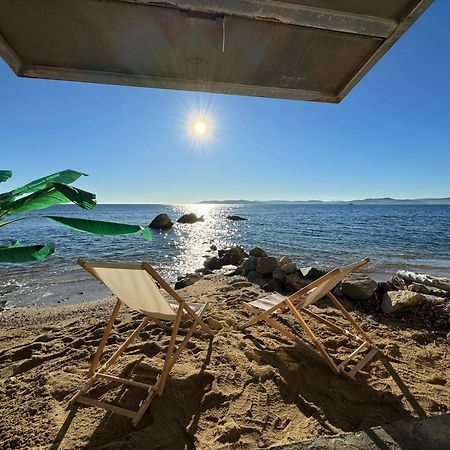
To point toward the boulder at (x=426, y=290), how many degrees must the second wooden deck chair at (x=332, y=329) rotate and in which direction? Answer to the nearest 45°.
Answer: approximately 90° to its right

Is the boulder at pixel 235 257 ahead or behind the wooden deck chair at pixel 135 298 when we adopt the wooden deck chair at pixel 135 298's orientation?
ahead

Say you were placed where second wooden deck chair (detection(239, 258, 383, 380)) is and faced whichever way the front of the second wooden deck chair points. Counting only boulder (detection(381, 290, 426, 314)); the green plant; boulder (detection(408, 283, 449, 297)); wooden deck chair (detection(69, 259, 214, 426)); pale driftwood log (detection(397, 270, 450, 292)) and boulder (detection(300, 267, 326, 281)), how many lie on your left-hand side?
2

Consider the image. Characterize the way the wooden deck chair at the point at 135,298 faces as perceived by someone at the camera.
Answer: facing away from the viewer and to the right of the viewer

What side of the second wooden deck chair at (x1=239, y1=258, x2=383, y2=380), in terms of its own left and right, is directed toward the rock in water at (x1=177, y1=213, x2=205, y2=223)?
front

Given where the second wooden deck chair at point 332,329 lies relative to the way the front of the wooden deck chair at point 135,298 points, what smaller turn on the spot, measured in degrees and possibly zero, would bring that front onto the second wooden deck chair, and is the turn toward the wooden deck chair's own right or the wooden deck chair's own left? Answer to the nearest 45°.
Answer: approximately 45° to the wooden deck chair's own right

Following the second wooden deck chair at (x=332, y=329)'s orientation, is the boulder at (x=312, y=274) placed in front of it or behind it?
in front

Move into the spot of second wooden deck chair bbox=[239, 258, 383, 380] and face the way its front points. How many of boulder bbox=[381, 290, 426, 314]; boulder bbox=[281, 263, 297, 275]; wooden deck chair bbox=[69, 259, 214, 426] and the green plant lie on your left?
2

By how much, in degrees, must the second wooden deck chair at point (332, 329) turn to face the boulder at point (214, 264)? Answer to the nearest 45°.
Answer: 0° — it already faces it

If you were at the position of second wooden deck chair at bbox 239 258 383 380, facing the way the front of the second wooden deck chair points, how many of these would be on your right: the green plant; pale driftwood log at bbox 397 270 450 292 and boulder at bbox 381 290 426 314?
2

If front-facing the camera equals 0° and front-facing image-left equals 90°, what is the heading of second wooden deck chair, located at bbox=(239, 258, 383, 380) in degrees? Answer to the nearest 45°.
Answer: approximately 135°

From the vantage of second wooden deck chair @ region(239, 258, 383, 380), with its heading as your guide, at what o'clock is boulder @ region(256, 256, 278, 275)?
The boulder is roughly at 1 o'clock from the second wooden deck chair.

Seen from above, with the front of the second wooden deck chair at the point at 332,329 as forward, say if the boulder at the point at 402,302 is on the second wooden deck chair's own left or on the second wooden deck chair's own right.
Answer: on the second wooden deck chair's own right

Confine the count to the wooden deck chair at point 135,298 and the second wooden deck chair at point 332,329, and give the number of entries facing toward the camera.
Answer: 0

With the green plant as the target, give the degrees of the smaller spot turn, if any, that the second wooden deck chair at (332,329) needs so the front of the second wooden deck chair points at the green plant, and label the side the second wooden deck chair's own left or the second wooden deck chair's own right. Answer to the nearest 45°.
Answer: approximately 90° to the second wooden deck chair's own left

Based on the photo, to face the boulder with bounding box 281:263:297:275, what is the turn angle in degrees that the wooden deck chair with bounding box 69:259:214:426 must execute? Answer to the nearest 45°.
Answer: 0° — it already faces it
